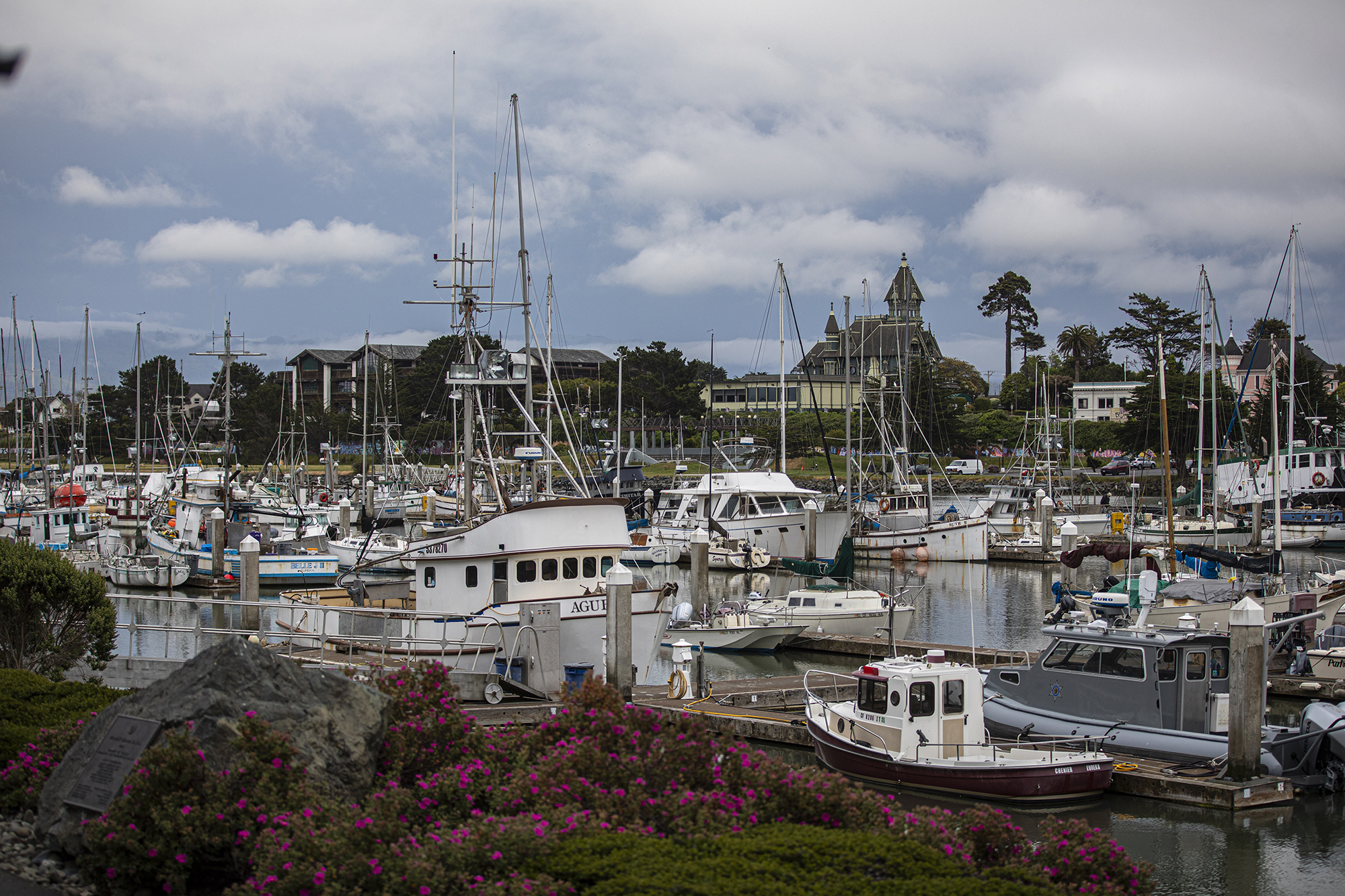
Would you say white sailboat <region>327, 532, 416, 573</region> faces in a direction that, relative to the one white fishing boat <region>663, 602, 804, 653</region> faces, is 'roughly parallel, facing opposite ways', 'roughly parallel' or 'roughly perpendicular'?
roughly parallel, facing opposite ways

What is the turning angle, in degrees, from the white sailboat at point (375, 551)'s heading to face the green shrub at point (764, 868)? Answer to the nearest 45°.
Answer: approximately 90° to its left

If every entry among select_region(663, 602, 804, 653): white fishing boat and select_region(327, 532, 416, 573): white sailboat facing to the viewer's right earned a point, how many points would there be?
1

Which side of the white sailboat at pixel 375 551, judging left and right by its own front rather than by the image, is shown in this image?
left

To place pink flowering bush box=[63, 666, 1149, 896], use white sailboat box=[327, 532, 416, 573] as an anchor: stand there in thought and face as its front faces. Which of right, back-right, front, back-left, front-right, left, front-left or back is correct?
left

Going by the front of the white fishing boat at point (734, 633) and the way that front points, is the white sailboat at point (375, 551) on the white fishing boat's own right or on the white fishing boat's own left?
on the white fishing boat's own left

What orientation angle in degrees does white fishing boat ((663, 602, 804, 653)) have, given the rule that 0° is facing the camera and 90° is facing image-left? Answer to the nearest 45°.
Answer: approximately 270°

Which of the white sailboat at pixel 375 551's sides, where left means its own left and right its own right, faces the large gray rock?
left

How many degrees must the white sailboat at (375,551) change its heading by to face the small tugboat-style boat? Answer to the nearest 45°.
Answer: approximately 90° to its left
